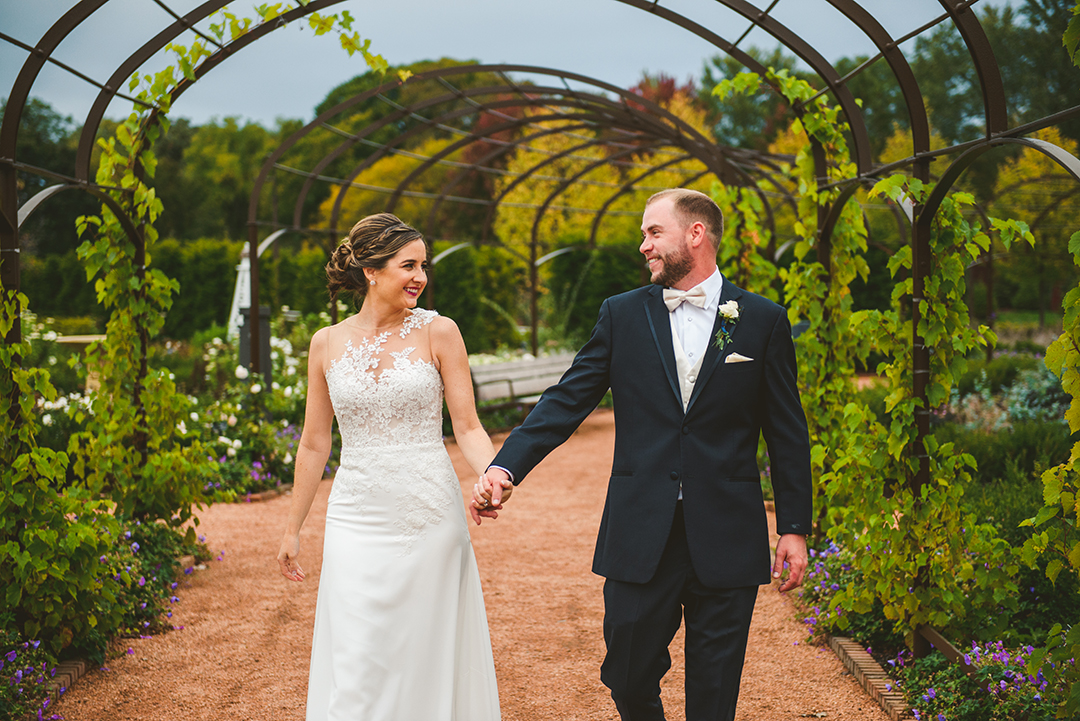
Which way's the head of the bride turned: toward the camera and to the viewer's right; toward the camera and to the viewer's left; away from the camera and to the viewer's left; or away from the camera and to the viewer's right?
toward the camera and to the viewer's right

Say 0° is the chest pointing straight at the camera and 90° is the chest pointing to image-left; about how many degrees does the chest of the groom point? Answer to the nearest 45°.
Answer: approximately 0°

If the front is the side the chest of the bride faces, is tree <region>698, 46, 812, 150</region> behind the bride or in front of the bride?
behind

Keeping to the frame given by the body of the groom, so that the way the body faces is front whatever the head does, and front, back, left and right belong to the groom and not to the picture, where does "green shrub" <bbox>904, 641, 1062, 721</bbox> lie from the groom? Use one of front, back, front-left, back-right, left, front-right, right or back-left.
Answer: back-left

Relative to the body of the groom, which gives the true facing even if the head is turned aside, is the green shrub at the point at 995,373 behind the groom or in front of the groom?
behind

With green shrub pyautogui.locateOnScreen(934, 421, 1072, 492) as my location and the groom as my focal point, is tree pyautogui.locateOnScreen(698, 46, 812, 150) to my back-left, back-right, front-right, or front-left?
back-right

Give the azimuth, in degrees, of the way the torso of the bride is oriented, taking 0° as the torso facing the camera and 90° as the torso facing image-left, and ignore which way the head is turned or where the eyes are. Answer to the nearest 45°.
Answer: approximately 0°

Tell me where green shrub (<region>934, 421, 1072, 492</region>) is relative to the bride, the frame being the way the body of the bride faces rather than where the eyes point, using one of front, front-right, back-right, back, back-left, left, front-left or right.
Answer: back-left

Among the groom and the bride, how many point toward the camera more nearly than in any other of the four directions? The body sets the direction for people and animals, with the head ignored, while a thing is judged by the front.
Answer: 2
